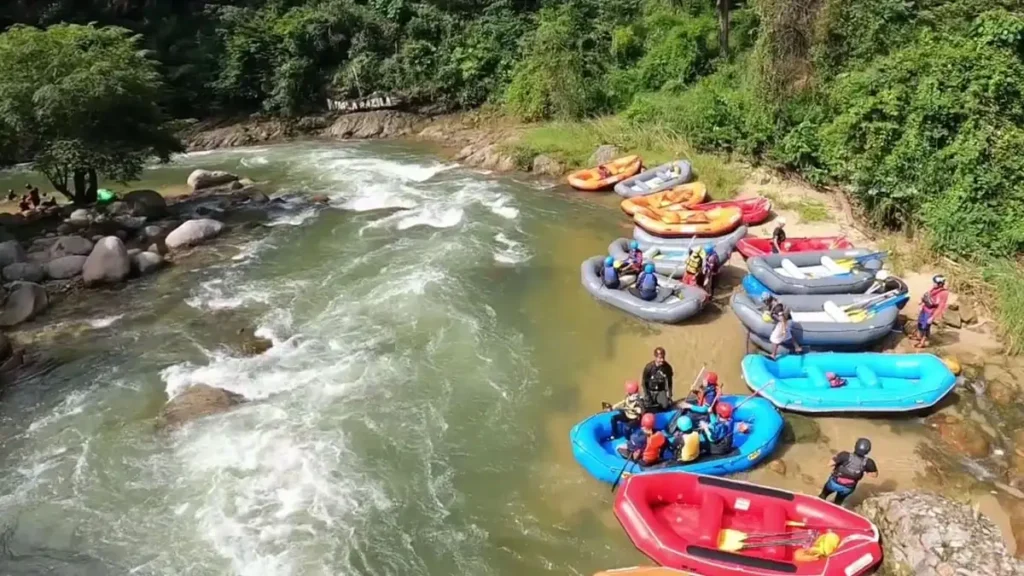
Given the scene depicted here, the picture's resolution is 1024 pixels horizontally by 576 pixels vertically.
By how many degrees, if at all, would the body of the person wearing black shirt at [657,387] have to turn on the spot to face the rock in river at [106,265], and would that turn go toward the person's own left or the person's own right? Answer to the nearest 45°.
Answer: approximately 90° to the person's own right

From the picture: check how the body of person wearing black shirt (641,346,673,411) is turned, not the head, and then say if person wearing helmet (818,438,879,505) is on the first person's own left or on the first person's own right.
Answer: on the first person's own left

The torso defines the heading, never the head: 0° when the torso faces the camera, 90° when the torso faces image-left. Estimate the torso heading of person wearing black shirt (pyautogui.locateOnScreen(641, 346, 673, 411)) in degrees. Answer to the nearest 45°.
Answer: approximately 0°

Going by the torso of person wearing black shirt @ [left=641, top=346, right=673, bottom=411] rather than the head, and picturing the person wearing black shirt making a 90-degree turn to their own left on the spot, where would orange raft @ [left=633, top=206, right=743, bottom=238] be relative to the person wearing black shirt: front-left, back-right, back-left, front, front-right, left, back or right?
left

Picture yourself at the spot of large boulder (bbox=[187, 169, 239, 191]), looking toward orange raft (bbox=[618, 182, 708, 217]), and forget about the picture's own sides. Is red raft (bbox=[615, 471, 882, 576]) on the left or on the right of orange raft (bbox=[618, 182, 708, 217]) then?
right

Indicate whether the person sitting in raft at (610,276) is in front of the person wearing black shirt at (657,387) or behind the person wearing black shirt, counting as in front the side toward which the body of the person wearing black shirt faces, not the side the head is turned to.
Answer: behind

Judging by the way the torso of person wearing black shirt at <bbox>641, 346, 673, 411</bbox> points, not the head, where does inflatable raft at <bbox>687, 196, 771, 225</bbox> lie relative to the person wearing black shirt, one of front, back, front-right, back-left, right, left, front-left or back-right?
back

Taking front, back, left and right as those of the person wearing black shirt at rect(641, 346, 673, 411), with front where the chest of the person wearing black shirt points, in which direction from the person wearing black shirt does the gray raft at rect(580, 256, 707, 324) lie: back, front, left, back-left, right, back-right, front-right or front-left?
back

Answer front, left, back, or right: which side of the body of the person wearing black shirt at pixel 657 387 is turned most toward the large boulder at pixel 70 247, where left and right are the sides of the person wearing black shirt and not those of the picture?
right

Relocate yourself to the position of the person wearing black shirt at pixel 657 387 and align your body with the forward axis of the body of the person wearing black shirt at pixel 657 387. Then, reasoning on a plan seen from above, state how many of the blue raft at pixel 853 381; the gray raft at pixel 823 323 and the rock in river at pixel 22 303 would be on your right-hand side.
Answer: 1

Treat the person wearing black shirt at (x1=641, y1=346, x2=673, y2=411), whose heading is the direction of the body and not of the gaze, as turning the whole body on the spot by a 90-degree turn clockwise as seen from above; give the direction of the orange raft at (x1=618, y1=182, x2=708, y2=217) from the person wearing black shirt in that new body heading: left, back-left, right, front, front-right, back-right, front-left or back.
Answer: right

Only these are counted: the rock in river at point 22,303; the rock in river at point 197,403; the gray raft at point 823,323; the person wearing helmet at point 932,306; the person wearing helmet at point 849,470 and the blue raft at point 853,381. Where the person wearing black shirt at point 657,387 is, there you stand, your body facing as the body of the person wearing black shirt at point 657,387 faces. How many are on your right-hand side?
2

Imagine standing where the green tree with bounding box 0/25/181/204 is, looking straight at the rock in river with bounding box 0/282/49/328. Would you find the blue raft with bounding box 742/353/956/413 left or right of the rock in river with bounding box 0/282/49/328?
left

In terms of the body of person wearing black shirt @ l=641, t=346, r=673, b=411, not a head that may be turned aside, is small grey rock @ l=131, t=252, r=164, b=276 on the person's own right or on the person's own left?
on the person's own right

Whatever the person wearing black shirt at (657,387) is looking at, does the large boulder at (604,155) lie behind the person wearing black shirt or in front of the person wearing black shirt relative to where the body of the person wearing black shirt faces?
behind

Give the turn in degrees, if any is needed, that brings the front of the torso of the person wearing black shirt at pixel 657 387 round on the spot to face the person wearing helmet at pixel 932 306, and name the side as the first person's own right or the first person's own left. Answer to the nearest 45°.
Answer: approximately 135° to the first person's own left

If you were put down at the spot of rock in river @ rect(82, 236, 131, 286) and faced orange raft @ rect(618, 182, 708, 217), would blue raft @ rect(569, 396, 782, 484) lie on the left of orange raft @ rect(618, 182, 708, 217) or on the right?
right

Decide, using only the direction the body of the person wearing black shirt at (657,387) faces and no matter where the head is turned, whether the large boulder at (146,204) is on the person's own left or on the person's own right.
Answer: on the person's own right
